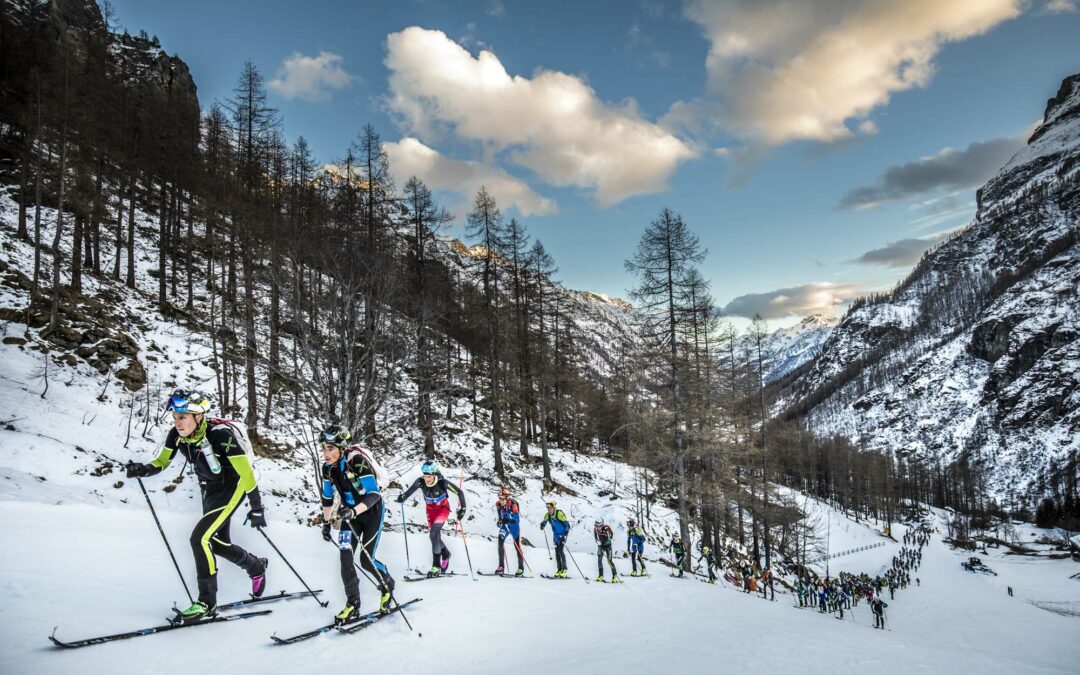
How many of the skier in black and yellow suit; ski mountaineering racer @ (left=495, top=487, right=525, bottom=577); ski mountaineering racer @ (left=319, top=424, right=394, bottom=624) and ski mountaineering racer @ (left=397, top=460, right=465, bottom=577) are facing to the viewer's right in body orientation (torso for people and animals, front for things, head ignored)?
0

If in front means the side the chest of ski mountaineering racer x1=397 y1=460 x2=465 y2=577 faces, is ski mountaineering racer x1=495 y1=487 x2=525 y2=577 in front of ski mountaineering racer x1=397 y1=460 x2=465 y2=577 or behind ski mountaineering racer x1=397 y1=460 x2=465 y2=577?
behind

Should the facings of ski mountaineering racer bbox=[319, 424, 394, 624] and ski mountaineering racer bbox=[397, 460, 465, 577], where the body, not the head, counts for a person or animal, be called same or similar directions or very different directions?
same or similar directions

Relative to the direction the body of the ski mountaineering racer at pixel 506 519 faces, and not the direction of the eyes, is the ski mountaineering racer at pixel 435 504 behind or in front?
in front

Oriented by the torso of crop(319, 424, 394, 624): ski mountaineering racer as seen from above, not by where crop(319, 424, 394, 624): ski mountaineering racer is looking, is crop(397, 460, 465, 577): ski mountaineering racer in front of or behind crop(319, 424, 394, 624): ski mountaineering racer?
behind

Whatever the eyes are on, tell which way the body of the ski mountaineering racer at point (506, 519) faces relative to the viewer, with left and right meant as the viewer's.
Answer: facing the viewer and to the left of the viewer

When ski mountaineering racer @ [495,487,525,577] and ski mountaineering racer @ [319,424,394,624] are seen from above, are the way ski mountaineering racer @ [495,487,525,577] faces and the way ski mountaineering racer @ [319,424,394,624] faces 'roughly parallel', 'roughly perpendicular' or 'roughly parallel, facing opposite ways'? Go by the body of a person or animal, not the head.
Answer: roughly parallel

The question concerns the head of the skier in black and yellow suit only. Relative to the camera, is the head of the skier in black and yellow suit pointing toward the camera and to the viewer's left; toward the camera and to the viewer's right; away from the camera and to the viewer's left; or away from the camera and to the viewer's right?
toward the camera and to the viewer's left

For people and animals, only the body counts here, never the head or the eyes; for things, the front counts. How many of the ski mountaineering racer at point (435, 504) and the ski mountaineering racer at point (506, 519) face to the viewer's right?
0

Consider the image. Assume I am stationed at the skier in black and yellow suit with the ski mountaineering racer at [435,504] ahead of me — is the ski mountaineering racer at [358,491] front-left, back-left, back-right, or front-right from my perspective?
front-right

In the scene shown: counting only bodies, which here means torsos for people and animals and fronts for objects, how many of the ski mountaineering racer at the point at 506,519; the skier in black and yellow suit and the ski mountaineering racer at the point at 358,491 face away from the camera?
0

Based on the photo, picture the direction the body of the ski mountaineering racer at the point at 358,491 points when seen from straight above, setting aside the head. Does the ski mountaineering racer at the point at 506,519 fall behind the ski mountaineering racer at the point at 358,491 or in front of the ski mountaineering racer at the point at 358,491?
behind

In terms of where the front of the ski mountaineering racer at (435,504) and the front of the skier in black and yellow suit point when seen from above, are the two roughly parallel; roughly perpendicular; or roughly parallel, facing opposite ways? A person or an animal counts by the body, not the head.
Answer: roughly parallel

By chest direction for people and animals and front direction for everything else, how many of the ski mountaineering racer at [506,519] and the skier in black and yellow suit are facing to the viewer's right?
0

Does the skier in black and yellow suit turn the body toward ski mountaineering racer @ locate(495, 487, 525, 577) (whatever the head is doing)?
no

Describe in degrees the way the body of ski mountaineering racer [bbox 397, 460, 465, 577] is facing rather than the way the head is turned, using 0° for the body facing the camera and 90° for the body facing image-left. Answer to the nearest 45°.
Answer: approximately 45°
